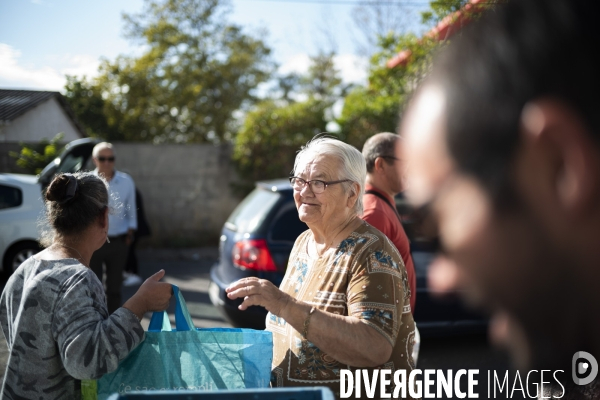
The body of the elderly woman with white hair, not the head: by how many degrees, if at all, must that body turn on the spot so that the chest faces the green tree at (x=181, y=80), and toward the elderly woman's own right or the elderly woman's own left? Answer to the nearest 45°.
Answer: approximately 135° to the elderly woman's own right

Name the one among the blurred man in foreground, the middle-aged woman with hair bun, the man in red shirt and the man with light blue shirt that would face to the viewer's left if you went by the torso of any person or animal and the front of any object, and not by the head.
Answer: the blurred man in foreground

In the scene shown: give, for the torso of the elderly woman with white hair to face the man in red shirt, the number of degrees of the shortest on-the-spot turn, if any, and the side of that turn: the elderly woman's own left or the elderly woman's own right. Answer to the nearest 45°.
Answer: approximately 135° to the elderly woman's own right

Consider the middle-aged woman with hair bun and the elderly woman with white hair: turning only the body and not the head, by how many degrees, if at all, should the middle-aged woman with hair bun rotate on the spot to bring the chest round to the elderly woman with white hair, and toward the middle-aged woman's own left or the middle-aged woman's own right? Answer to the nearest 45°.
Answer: approximately 45° to the middle-aged woman's own right

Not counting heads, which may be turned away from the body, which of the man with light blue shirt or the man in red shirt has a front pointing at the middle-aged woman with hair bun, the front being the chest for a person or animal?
the man with light blue shirt

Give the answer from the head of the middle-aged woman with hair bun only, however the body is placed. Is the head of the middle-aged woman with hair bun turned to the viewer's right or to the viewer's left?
to the viewer's right

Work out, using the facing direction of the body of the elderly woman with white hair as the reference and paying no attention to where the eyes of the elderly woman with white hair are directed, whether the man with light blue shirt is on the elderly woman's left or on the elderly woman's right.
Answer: on the elderly woman's right

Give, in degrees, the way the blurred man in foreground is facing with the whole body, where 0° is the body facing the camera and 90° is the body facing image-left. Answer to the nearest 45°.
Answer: approximately 90°

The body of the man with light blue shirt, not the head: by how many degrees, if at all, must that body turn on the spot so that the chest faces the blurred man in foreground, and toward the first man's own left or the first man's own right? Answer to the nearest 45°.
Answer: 0° — they already face them

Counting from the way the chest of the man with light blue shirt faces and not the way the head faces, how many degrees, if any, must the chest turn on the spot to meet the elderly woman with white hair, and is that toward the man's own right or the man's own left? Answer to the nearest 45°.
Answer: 0° — they already face them
